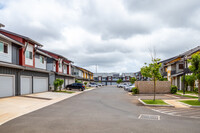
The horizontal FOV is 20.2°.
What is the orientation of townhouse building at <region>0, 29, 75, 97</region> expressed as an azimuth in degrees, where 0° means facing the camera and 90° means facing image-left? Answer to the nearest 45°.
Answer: approximately 315°

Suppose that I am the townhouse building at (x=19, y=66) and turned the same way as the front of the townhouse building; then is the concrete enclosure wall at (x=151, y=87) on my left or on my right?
on my left
